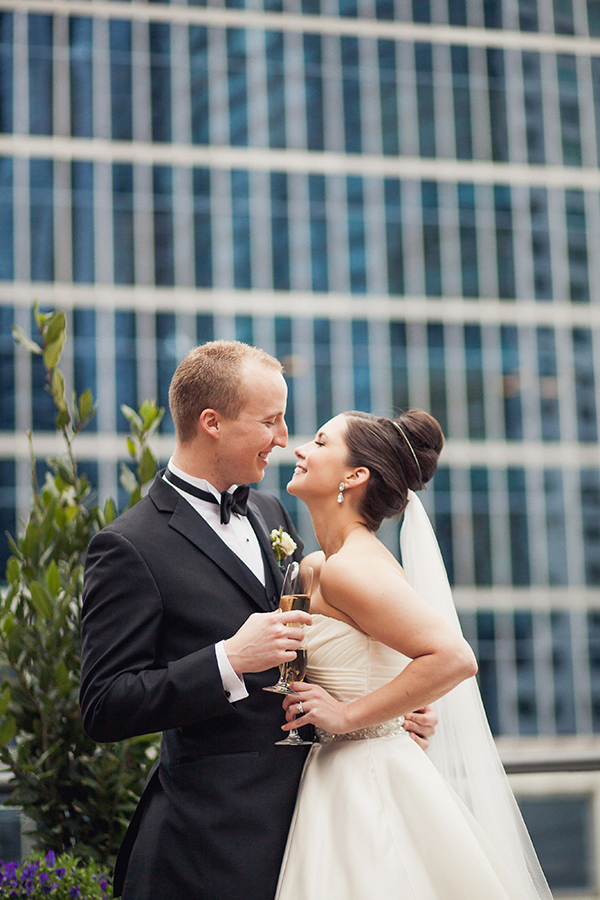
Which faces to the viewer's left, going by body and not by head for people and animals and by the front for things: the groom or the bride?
the bride

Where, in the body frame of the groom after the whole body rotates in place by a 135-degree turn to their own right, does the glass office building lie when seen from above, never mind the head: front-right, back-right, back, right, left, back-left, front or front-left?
right

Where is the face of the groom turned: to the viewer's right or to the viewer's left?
to the viewer's right

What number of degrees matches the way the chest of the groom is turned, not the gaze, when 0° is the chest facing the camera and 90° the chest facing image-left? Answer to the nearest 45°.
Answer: approximately 315°

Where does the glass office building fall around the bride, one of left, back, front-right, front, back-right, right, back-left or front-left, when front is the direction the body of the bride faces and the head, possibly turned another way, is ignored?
right

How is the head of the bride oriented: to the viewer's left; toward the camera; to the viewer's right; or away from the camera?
to the viewer's left

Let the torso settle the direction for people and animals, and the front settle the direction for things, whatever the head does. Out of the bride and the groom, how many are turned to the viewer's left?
1

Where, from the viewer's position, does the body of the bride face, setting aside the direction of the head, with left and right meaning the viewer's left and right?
facing to the left of the viewer
